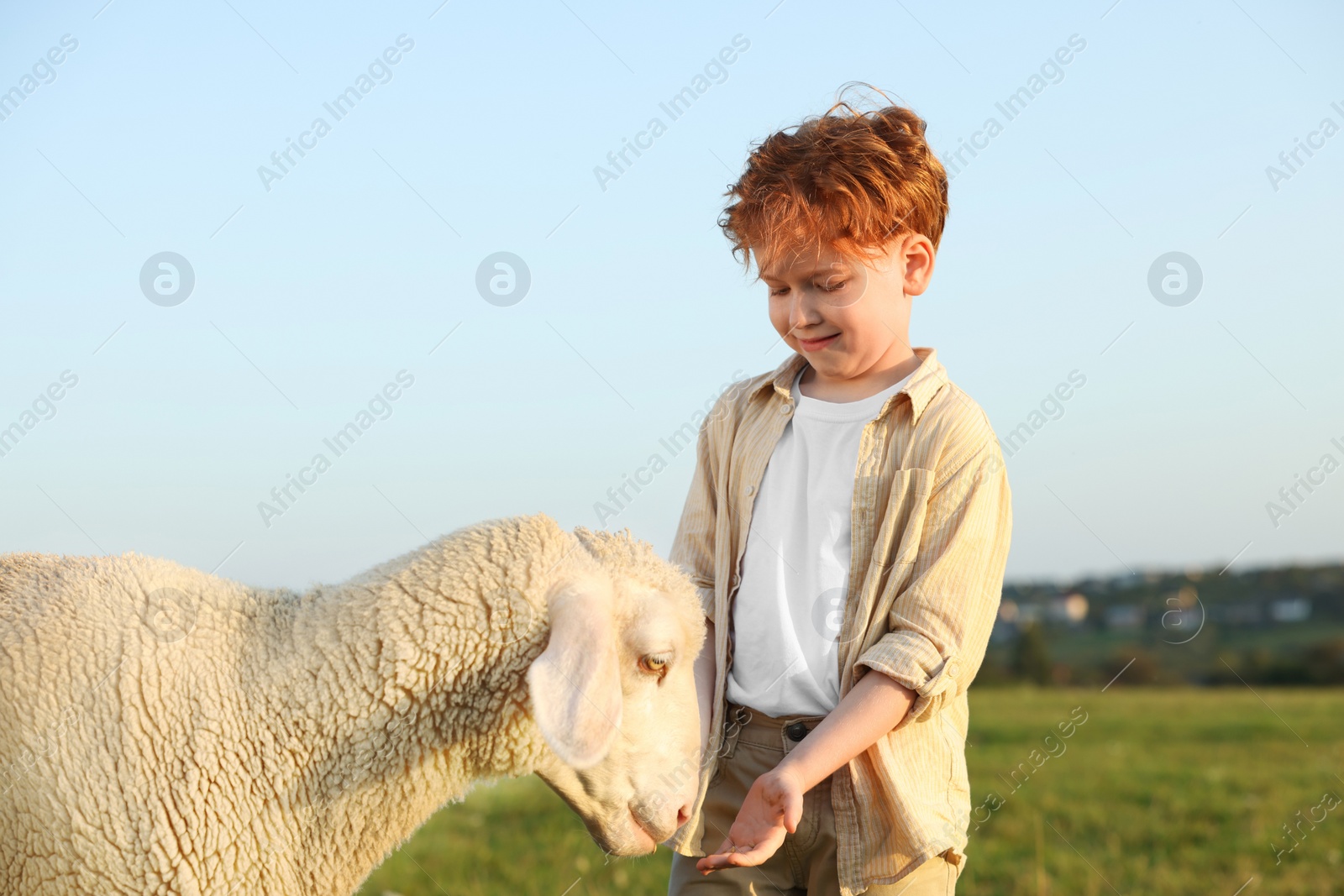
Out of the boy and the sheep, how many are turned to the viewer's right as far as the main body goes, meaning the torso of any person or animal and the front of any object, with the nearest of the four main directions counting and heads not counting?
1

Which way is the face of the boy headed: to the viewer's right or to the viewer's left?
to the viewer's left

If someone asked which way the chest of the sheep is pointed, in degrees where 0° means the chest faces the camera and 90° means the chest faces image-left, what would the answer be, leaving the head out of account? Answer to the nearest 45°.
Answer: approximately 270°
